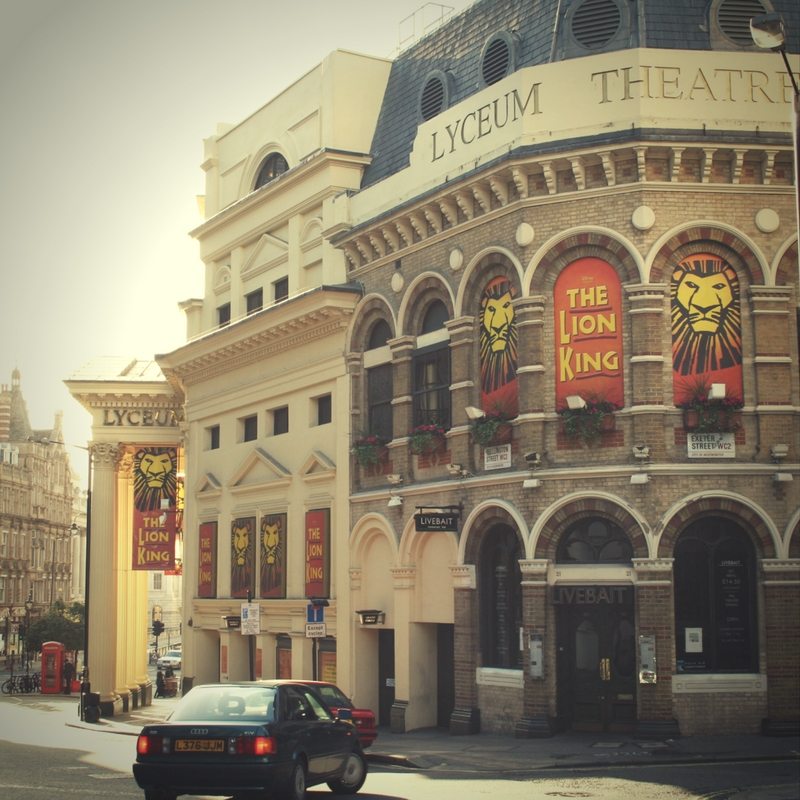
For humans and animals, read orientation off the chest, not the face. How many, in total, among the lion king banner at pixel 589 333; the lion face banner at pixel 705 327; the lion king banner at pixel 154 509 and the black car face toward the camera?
3

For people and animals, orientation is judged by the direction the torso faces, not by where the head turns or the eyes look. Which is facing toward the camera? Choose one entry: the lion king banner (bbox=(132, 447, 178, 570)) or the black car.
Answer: the lion king banner

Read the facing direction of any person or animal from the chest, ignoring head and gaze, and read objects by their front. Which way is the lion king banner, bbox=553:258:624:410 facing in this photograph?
toward the camera

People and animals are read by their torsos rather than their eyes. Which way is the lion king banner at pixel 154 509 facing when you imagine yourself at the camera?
facing the viewer

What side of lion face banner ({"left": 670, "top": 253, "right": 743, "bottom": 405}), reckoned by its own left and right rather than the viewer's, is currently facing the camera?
front

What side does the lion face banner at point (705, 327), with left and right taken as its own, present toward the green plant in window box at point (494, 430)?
right

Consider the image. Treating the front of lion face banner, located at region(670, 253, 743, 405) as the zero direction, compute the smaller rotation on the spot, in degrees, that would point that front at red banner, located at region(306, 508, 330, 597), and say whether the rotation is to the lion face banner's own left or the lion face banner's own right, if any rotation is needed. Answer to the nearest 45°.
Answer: approximately 135° to the lion face banner's own right

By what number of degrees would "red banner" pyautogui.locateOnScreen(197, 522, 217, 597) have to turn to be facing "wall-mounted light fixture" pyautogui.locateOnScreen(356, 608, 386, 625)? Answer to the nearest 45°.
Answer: approximately 45° to its left

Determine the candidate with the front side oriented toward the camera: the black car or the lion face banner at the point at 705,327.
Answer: the lion face banner

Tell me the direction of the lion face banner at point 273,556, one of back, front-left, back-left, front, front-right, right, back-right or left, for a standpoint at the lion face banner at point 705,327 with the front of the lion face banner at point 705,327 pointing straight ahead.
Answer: back-right

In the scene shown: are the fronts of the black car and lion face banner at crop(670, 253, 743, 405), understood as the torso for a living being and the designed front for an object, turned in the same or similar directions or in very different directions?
very different directions

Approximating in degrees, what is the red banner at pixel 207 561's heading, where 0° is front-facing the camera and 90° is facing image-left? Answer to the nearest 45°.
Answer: approximately 45°
